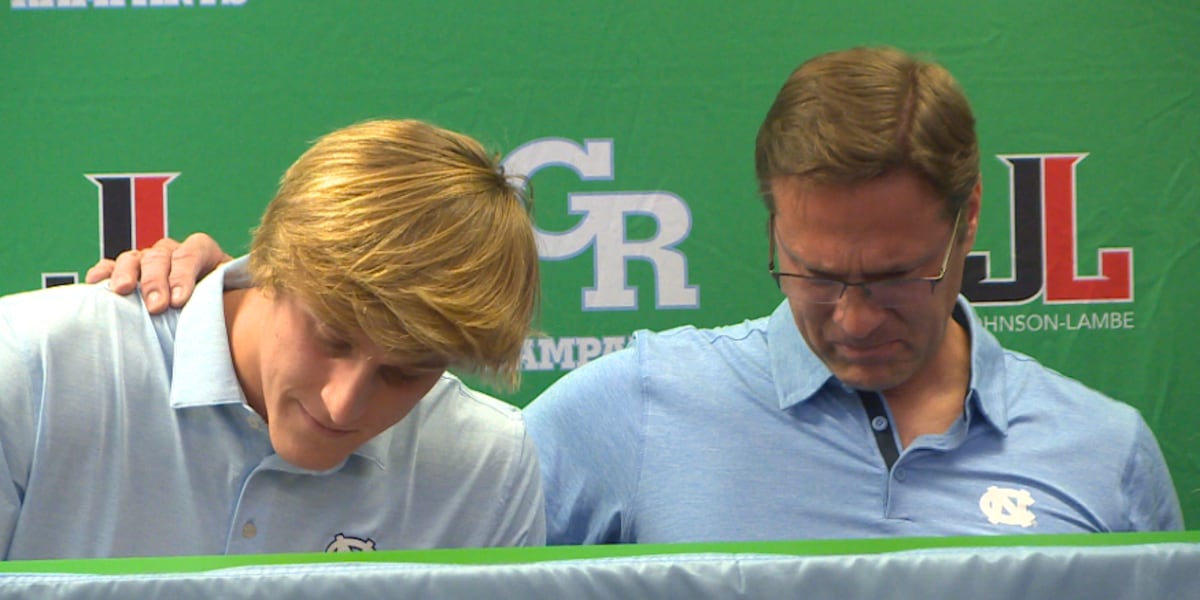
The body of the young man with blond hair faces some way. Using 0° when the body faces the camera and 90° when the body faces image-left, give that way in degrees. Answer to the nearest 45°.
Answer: approximately 0°
